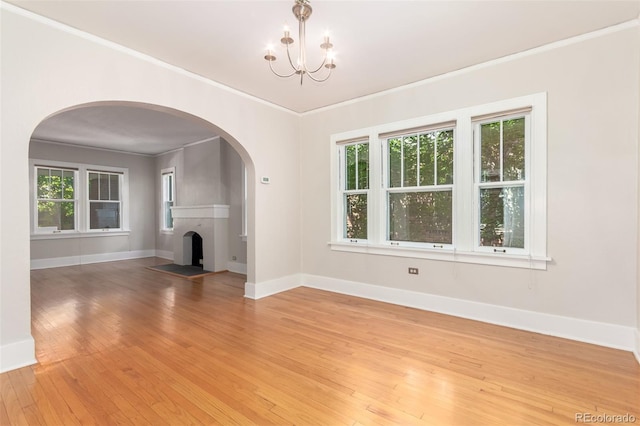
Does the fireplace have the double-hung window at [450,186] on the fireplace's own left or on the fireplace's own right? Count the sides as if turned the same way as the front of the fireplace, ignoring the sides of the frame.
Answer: on the fireplace's own left

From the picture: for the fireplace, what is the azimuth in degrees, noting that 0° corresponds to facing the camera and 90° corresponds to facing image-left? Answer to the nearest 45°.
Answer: approximately 45°

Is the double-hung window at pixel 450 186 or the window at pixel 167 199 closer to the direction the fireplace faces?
the double-hung window

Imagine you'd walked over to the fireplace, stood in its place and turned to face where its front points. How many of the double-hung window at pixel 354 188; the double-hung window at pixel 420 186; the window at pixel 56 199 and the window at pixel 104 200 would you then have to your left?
2

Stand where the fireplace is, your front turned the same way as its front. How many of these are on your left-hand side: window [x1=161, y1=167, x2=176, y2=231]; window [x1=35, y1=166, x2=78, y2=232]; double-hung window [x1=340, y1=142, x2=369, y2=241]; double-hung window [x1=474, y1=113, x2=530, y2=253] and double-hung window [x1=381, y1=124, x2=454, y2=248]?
3

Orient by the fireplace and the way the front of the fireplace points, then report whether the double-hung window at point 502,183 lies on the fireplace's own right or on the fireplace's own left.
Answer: on the fireplace's own left

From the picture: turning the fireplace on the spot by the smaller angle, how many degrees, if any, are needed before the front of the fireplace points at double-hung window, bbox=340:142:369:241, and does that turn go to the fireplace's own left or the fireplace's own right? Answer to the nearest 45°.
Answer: approximately 90° to the fireplace's own left

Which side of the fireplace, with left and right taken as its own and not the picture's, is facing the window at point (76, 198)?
right

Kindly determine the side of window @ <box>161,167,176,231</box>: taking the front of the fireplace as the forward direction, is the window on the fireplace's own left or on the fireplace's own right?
on the fireplace's own right

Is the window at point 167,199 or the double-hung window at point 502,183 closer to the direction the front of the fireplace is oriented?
the double-hung window

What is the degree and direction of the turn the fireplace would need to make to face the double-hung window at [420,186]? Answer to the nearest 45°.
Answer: approximately 90° to its left
